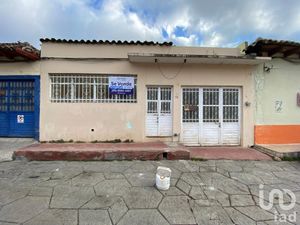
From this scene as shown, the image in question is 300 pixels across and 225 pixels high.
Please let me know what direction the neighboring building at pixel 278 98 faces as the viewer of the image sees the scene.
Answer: facing the viewer

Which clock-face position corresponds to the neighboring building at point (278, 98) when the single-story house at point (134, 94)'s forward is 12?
The neighboring building is roughly at 9 o'clock from the single-story house.

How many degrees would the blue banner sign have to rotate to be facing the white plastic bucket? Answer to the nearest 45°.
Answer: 0° — it already faces it

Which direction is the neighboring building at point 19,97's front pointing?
toward the camera

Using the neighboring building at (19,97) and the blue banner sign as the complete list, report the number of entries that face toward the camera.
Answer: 2

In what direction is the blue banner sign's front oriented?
toward the camera

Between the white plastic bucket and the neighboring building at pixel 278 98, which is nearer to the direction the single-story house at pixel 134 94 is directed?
the white plastic bucket

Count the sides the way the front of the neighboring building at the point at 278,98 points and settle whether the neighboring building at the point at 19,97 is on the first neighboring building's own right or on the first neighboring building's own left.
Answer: on the first neighboring building's own right

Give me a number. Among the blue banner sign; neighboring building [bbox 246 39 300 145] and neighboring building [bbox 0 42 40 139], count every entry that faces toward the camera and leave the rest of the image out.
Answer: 3

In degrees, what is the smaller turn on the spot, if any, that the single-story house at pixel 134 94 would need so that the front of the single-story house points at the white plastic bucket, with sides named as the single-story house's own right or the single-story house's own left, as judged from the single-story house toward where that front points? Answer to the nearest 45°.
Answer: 0° — it already faces it

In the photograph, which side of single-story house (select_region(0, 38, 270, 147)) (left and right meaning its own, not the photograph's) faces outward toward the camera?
front

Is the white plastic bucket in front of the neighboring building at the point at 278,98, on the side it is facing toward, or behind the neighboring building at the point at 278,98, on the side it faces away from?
in front
